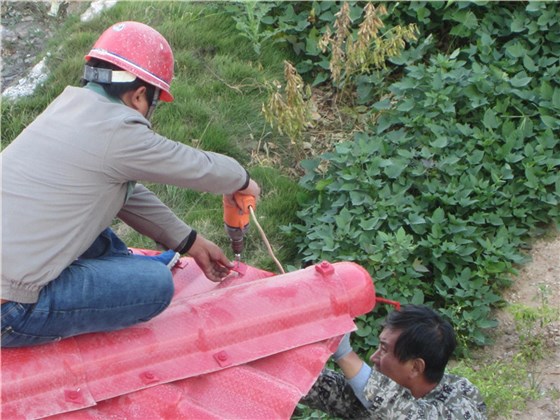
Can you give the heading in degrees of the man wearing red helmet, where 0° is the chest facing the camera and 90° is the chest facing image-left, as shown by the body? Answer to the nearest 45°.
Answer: approximately 225°

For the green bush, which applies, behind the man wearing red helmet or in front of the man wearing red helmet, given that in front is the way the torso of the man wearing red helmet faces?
in front

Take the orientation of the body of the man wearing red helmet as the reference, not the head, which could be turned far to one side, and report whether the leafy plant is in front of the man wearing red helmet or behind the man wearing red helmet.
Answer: in front
